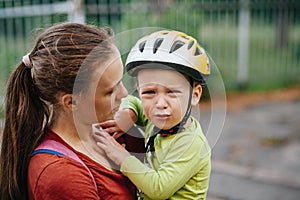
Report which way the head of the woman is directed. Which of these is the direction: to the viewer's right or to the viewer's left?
to the viewer's right

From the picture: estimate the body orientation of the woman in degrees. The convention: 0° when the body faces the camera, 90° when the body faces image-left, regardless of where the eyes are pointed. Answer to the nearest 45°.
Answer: approximately 270°

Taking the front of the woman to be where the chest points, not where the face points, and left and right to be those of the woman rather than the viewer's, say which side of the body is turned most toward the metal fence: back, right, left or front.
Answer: left
